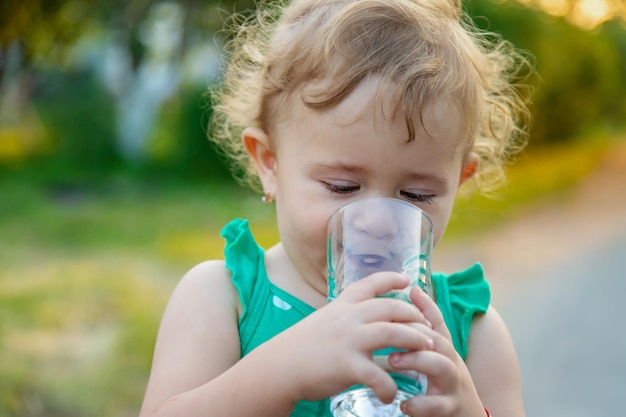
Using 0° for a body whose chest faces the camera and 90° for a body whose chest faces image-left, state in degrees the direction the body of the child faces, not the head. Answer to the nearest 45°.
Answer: approximately 0°

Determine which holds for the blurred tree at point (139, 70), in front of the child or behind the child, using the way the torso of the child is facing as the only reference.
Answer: behind

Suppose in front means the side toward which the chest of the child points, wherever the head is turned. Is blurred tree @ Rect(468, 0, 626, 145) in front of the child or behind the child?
behind
